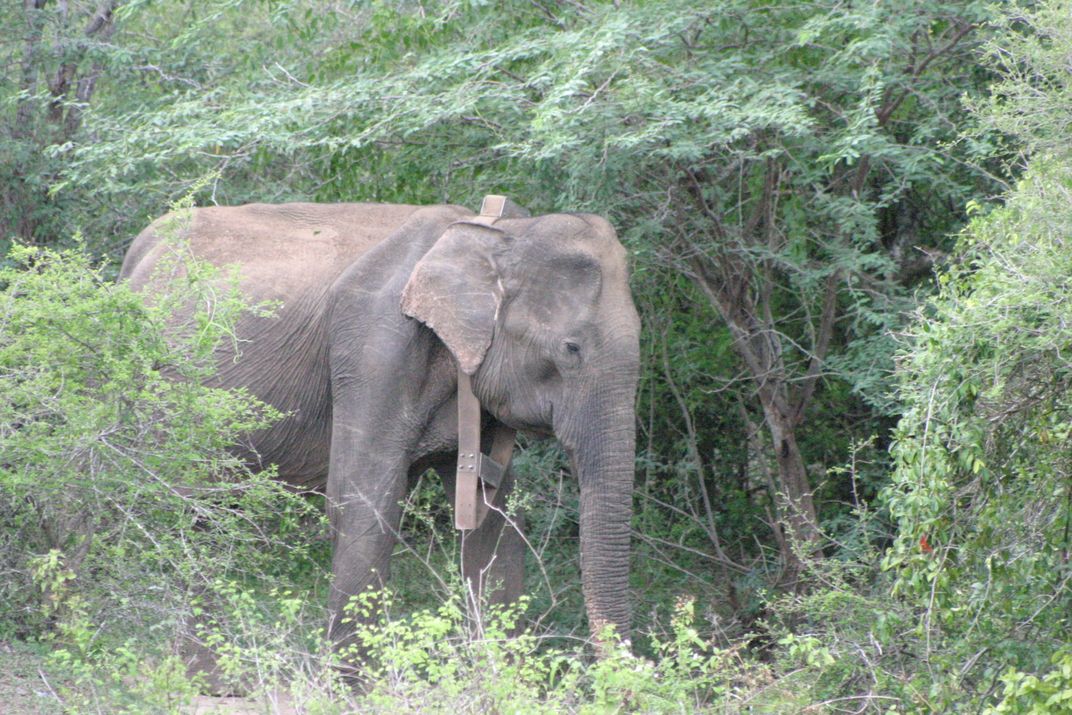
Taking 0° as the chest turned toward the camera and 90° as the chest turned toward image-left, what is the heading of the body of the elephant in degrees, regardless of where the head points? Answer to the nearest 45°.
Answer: approximately 270°
